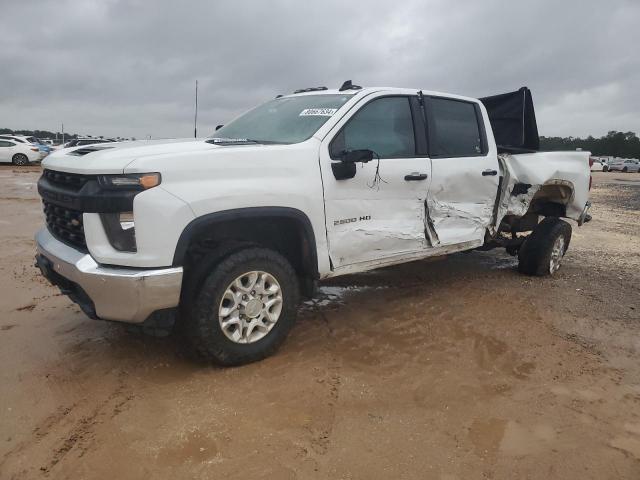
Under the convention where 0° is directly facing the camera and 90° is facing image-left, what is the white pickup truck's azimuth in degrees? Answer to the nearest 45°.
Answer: approximately 45°

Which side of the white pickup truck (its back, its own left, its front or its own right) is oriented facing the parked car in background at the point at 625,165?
back

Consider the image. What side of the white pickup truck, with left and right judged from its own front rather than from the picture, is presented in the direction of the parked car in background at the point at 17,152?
right

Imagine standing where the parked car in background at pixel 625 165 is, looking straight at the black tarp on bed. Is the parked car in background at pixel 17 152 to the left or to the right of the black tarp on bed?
right
